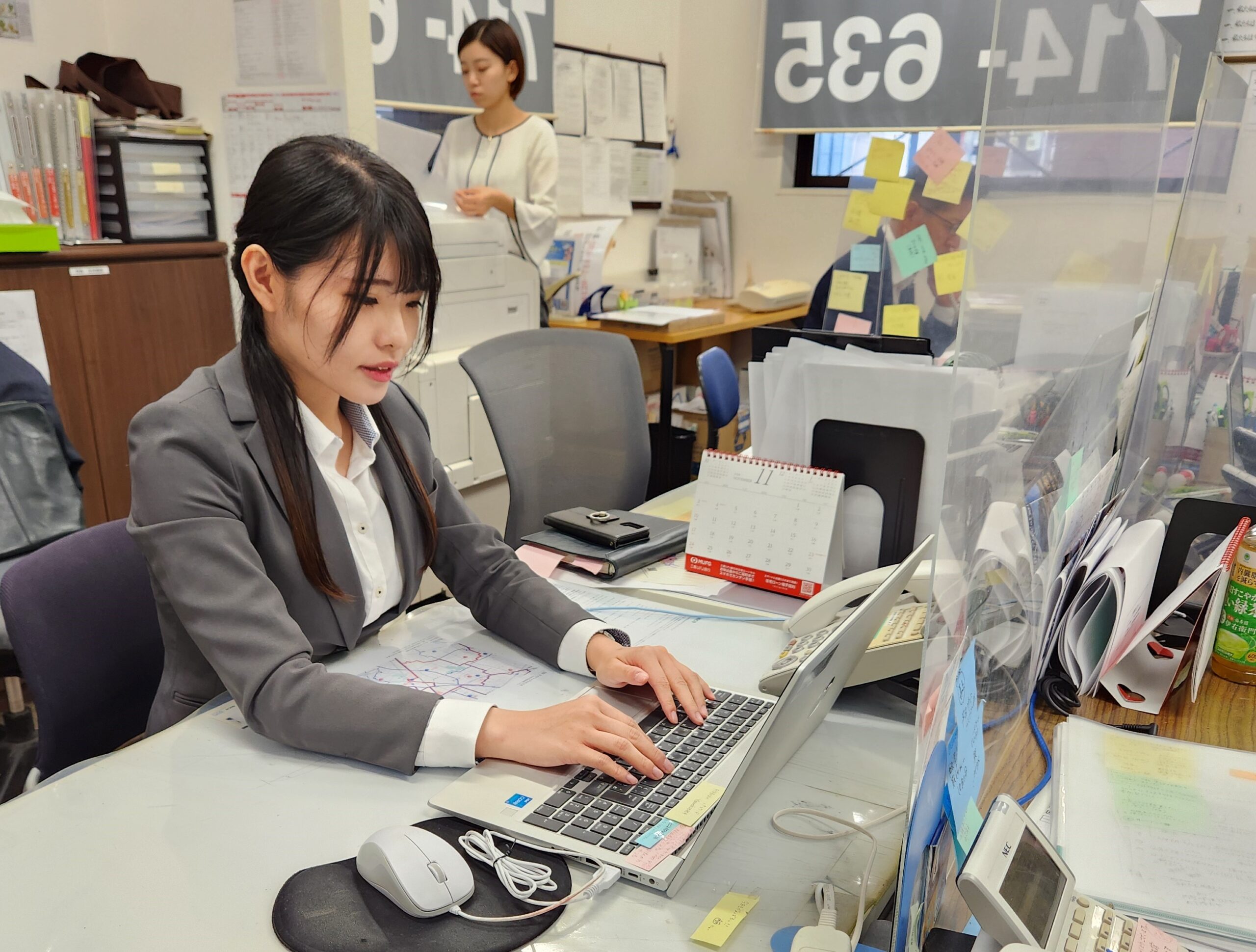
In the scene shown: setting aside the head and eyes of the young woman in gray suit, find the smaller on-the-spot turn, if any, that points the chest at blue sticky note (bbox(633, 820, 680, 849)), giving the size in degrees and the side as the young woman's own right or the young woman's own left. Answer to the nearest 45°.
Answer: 0° — they already face it

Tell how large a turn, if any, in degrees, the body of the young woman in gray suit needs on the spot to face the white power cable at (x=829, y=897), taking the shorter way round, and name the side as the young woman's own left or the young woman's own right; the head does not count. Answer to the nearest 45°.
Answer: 0° — they already face it

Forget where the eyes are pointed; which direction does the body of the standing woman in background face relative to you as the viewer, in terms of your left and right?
facing the viewer and to the left of the viewer

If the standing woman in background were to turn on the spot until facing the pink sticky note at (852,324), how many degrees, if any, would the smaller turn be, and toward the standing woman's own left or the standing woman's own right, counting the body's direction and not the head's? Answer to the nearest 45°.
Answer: approximately 90° to the standing woman's own left

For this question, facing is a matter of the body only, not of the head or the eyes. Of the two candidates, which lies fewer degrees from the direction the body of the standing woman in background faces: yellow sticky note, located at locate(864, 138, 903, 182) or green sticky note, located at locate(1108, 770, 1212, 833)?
the green sticky note

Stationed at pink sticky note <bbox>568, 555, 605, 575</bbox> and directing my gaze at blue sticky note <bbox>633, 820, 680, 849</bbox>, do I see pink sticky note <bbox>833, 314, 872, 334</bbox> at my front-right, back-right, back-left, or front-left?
back-left

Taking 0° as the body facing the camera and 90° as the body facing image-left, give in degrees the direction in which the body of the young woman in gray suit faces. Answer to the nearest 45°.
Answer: approximately 315°

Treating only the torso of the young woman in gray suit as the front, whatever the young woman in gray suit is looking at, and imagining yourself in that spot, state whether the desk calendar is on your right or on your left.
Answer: on your left

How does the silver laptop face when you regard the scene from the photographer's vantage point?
facing away from the viewer and to the left of the viewer

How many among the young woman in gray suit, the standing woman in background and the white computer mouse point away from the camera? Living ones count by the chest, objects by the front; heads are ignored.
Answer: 0

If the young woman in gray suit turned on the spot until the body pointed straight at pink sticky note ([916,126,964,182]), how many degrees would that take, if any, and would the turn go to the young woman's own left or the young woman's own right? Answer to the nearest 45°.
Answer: approximately 90° to the young woman's own left

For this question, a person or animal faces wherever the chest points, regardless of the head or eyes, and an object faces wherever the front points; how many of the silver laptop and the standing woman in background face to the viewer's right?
0
